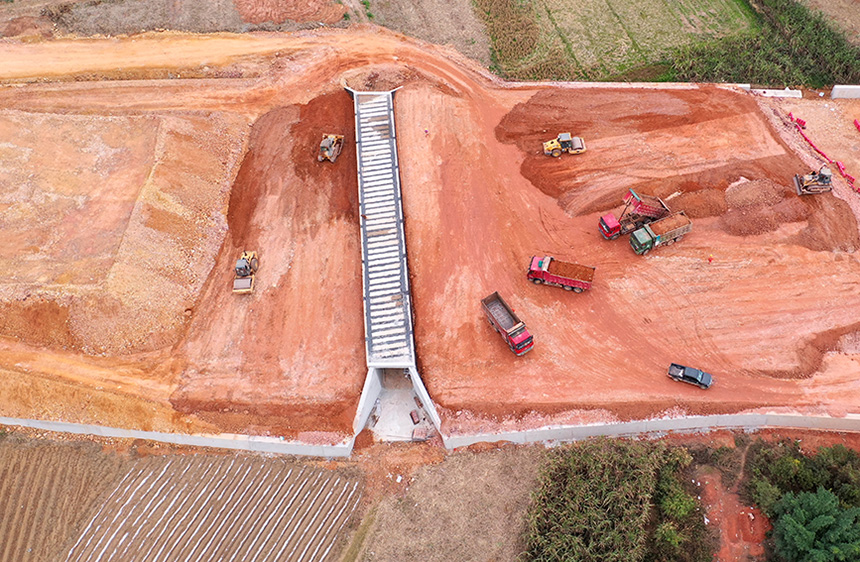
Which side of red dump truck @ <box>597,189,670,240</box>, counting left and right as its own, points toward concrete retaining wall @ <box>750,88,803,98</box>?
back

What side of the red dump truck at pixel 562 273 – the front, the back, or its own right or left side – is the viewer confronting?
left

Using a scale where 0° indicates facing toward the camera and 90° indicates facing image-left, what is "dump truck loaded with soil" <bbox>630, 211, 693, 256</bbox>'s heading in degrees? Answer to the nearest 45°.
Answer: approximately 45°

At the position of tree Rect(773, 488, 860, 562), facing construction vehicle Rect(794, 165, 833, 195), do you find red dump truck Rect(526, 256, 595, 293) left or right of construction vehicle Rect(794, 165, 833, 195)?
left

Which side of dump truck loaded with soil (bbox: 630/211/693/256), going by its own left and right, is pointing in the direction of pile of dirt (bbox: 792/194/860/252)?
back

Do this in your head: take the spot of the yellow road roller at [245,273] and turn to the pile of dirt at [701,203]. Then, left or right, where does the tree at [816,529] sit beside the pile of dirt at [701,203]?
right

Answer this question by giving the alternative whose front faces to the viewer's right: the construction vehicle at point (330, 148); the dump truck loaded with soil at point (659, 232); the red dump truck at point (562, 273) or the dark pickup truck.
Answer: the dark pickup truck

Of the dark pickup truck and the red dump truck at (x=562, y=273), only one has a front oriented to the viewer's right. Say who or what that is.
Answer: the dark pickup truck

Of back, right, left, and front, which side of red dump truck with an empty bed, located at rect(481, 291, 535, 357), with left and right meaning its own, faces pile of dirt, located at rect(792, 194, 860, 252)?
left

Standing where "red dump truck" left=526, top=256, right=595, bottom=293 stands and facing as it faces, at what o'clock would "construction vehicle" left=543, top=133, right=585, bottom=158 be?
The construction vehicle is roughly at 3 o'clock from the red dump truck.

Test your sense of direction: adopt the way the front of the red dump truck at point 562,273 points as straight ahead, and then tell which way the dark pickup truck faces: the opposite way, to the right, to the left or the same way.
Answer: the opposite way

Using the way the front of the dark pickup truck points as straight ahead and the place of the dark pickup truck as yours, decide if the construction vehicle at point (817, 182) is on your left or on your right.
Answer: on your left

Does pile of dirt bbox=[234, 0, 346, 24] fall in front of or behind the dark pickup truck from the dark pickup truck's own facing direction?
behind

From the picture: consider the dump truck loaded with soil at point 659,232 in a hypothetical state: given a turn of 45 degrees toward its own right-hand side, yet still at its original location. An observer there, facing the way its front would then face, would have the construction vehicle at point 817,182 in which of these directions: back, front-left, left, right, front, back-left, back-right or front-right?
back-right

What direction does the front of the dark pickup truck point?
to the viewer's right

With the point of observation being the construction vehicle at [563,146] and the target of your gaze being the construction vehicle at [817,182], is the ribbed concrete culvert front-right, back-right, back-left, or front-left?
back-right
